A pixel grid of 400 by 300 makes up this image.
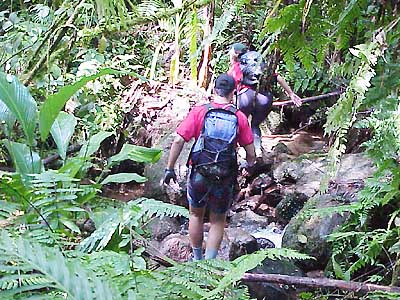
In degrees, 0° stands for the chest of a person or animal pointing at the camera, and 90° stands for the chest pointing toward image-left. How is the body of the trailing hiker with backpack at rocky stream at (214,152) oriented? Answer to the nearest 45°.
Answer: approximately 180°

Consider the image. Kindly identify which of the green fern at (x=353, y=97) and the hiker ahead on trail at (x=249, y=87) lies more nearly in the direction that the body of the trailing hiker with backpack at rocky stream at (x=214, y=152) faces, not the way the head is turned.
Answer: the hiker ahead on trail

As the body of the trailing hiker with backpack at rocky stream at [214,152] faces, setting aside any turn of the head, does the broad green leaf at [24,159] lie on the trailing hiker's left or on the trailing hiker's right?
on the trailing hiker's left

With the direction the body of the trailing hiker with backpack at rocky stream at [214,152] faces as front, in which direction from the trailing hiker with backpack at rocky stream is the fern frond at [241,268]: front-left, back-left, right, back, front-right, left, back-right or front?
back
